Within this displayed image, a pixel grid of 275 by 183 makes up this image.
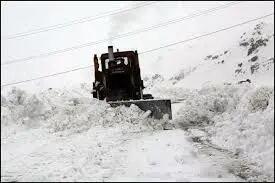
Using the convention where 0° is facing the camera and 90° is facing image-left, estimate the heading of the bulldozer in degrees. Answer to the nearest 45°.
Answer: approximately 0°
